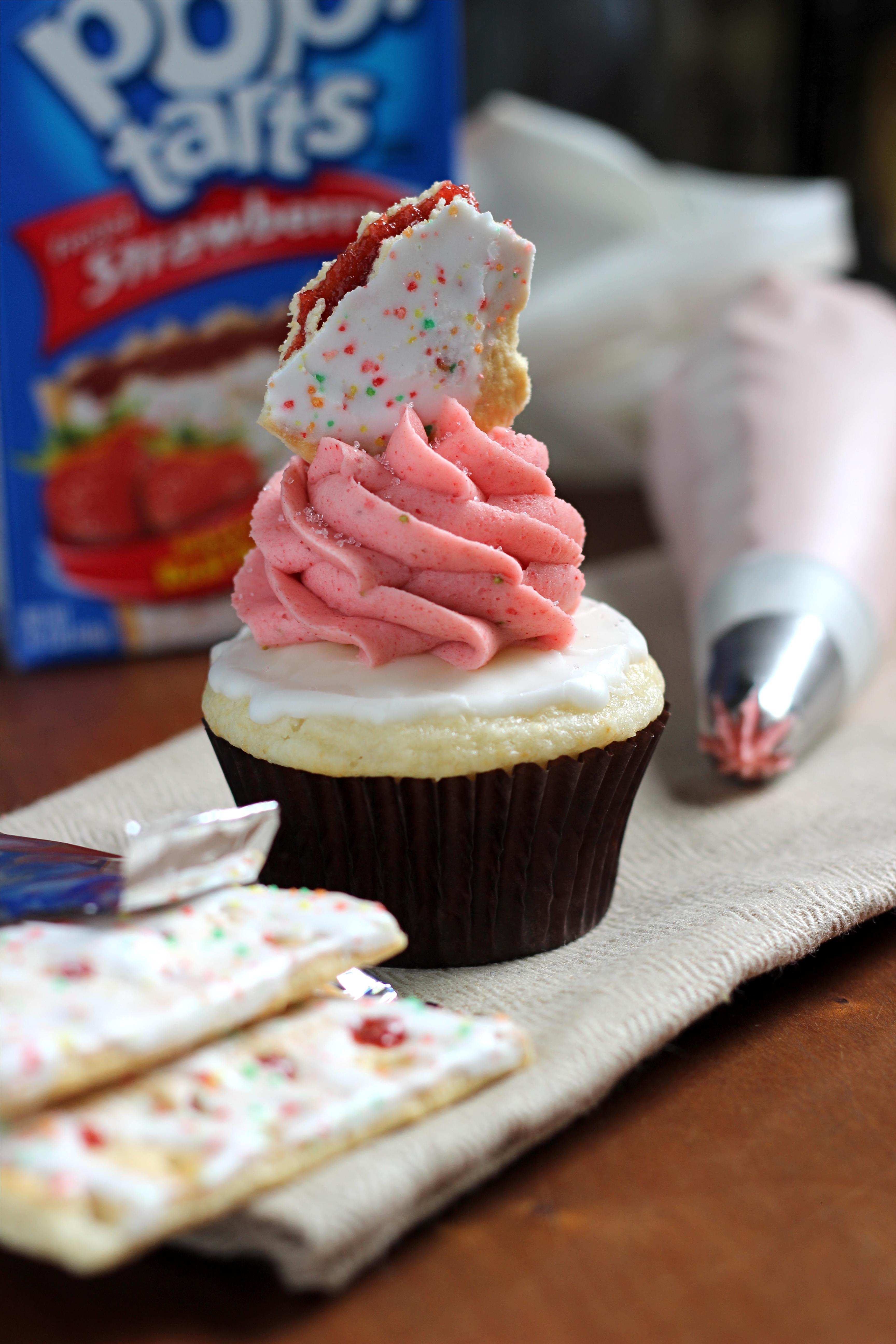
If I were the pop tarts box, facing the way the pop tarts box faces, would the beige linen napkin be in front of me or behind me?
in front

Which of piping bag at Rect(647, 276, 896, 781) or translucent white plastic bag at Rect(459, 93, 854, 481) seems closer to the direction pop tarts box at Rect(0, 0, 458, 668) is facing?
the piping bag

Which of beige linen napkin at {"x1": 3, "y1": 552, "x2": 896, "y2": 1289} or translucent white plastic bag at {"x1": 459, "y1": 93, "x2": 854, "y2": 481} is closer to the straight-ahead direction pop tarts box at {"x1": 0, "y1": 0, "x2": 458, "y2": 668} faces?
the beige linen napkin

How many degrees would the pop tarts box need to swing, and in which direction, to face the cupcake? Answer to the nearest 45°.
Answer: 0° — it already faces it

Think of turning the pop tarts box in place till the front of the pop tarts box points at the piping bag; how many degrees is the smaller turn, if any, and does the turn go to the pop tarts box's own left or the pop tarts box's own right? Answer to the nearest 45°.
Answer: approximately 45° to the pop tarts box's own left

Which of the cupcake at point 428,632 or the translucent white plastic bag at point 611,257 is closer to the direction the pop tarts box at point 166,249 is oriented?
the cupcake

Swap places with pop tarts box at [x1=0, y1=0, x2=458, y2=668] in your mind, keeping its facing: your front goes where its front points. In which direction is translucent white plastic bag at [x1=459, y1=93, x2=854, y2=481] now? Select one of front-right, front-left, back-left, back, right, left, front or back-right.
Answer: back-left

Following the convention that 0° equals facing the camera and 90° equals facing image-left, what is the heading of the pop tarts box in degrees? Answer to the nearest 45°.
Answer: approximately 0°
